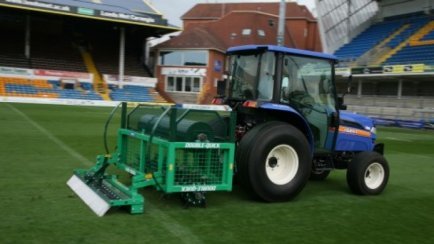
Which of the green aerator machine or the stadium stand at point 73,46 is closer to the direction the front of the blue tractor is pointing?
the stadium stand

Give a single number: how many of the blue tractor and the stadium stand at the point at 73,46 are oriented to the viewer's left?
0

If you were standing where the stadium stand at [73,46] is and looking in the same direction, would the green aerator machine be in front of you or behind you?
in front

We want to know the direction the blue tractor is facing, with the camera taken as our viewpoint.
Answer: facing away from the viewer and to the right of the viewer

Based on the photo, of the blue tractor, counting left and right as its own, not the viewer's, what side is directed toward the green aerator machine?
back

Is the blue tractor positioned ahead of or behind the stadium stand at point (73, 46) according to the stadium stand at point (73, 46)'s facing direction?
ahead

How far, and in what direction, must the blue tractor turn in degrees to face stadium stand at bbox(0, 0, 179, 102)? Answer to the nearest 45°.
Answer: approximately 90° to its left

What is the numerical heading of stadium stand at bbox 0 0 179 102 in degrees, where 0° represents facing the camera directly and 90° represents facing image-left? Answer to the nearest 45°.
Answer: approximately 315°
